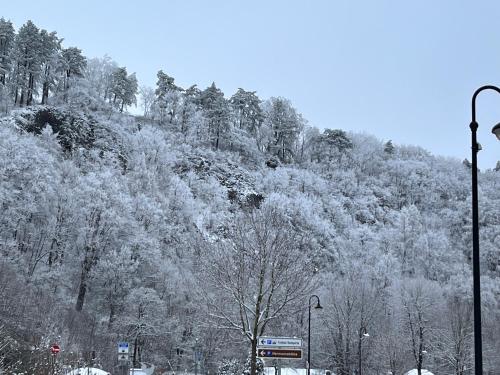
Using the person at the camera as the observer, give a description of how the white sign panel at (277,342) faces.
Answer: facing the viewer
